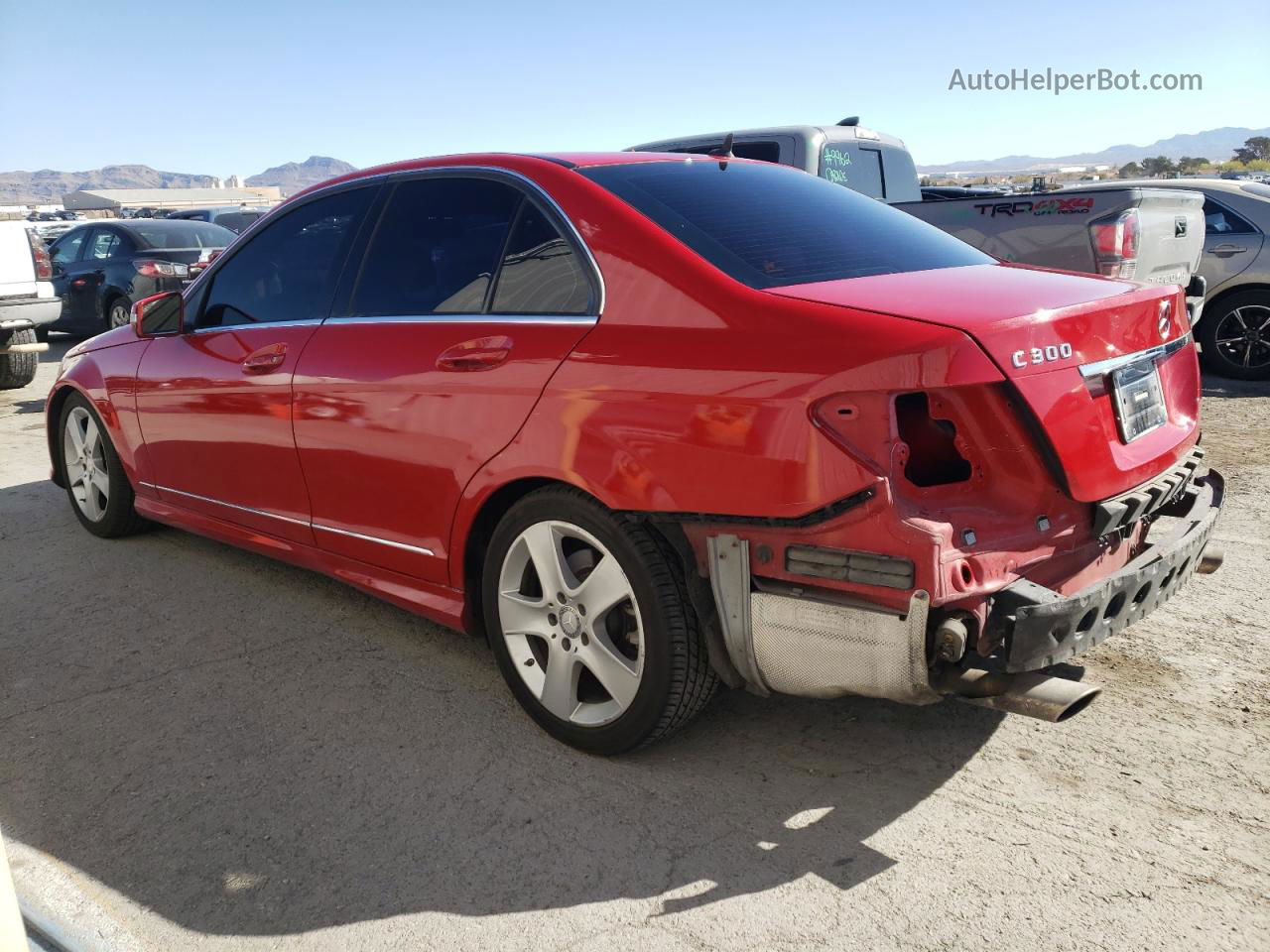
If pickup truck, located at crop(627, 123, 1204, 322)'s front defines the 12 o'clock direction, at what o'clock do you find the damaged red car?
The damaged red car is roughly at 8 o'clock from the pickup truck.

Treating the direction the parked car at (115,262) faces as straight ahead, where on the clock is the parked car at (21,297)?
the parked car at (21,297) is roughly at 8 o'clock from the parked car at (115,262).

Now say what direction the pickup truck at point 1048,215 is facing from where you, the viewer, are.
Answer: facing away from the viewer and to the left of the viewer

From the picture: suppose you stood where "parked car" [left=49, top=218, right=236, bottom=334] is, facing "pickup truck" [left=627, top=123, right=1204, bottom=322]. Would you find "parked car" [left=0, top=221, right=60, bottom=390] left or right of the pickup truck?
right

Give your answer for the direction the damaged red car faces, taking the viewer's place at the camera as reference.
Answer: facing away from the viewer and to the left of the viewer

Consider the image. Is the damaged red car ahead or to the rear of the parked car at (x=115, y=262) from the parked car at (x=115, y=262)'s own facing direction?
to the rear

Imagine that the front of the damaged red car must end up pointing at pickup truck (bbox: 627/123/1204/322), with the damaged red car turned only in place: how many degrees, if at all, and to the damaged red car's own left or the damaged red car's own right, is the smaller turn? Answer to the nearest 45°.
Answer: approximately 90° to the damaged red car's own right

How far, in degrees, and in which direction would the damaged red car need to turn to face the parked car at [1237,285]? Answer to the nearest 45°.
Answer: approximately 90° to its right
